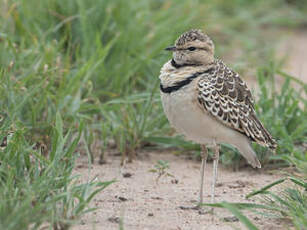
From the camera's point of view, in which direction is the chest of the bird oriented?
to the viewer's left
